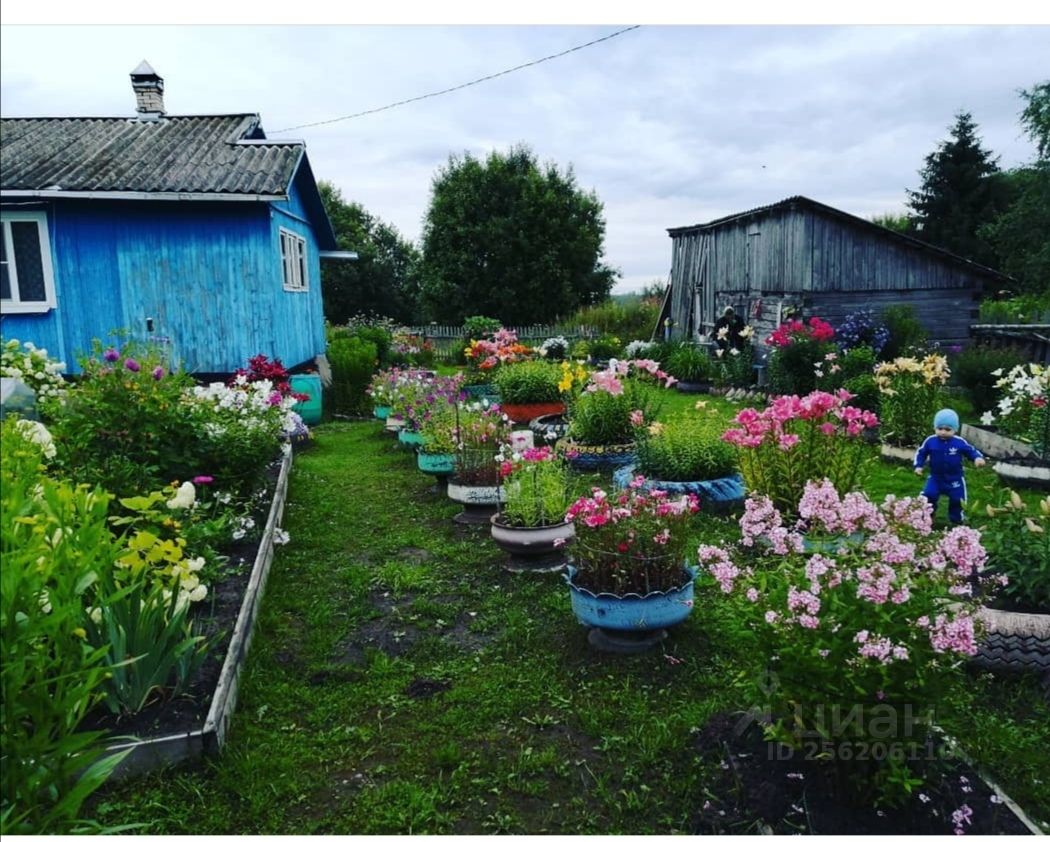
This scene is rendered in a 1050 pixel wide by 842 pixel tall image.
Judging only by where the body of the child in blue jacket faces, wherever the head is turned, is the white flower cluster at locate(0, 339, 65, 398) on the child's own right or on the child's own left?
on the child's own right

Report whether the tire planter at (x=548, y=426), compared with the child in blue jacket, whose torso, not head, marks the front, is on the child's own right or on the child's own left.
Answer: on the child's own right

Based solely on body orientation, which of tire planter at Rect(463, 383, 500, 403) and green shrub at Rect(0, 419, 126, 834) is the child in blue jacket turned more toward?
the green shrub

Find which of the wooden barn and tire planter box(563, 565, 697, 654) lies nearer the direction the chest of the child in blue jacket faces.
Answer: the tire planter

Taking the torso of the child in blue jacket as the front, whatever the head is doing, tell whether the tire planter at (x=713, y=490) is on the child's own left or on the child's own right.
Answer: on the child's own right

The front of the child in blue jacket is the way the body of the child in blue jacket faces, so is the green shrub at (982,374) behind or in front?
behind

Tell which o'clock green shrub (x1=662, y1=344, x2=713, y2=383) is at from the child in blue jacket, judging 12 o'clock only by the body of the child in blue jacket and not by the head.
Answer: The green shrub is roughly at 5 o'clock from the child in blue jacket.

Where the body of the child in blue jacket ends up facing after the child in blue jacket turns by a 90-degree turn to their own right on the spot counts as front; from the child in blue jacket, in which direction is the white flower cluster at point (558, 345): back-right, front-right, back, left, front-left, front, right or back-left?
front-right

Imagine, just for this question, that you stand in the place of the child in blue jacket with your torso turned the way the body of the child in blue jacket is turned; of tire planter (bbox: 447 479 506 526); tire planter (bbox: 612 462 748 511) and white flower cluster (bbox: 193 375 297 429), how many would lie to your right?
3

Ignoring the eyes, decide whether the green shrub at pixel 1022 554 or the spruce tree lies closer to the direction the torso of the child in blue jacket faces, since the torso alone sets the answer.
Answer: the green shrub

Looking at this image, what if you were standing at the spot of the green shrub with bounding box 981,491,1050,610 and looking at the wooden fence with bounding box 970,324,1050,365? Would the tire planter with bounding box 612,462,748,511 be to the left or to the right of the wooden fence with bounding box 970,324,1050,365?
left

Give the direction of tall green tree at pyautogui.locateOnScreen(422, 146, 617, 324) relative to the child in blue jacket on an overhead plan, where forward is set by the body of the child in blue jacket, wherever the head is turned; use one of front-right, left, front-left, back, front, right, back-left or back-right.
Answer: back-right

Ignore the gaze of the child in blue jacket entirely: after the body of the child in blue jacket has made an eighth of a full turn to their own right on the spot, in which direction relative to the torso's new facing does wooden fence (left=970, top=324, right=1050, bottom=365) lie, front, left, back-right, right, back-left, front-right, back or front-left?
back-right

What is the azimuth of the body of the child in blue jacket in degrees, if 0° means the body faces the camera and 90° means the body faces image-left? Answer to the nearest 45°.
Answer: approximately 0°

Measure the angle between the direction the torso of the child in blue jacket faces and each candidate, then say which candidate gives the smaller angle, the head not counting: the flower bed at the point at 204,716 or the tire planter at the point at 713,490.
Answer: the flower bed

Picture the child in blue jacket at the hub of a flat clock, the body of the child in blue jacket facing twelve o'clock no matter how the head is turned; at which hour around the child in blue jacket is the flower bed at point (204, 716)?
The flower bed is roughly at 1 o'clock from the child in blue jacket.

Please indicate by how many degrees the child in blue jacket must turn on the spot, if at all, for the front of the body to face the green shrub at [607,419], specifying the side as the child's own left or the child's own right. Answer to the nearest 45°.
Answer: approximately 135° to the child's own right
